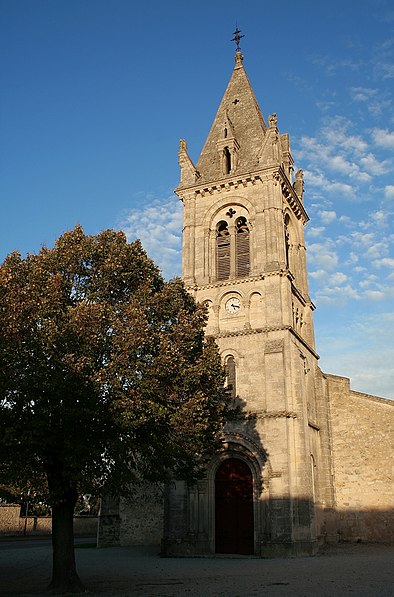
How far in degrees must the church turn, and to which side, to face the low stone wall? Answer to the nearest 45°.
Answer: approximately 135° to its right

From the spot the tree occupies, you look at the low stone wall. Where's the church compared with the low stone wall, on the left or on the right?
right

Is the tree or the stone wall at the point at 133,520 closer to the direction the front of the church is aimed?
the tree

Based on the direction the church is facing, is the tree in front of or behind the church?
in front

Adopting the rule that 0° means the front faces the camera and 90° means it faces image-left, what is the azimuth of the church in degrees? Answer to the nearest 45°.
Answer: approximately 0°

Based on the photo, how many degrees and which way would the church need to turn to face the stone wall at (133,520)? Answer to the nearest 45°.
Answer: approximately 135° to its right
